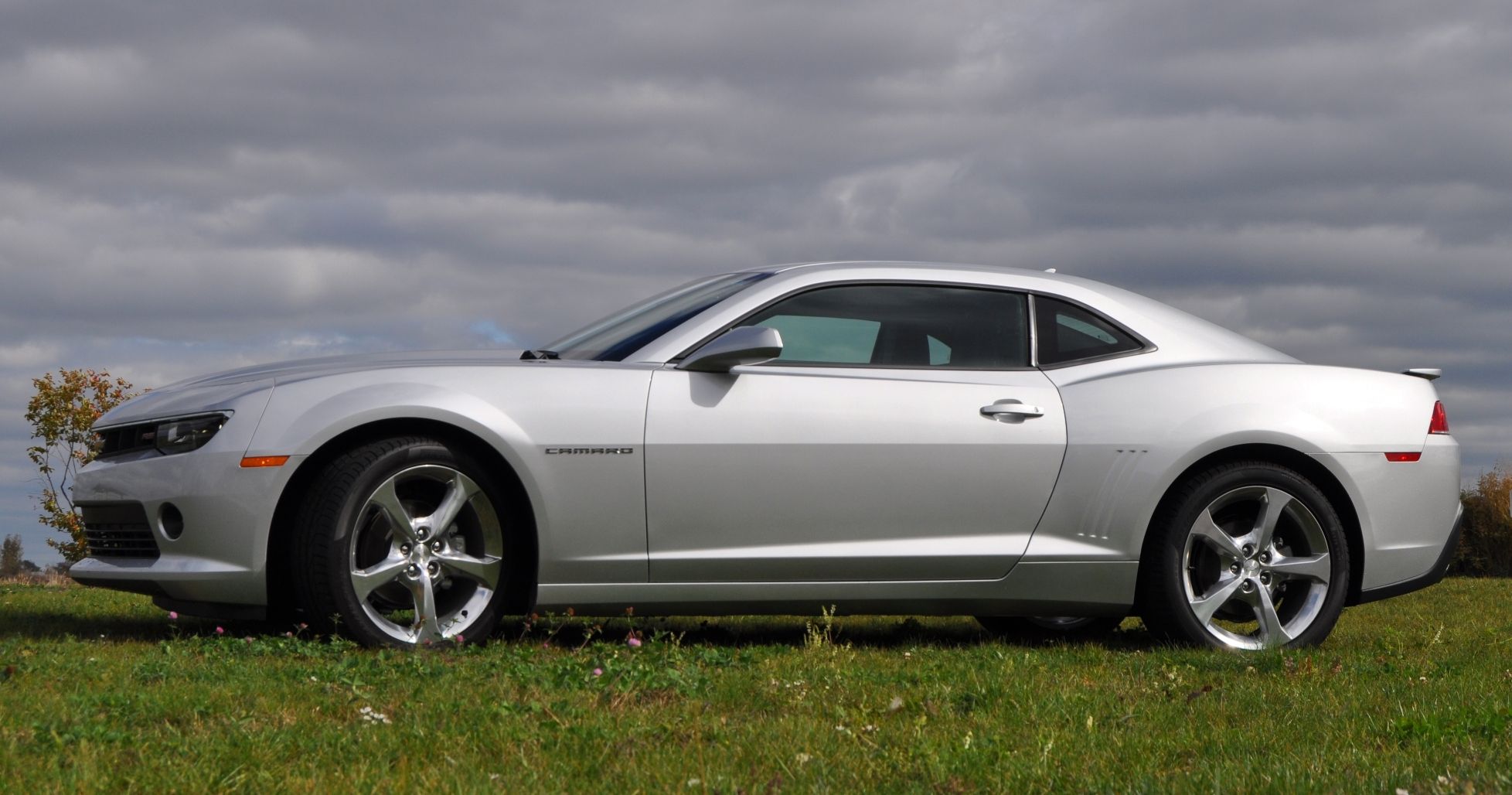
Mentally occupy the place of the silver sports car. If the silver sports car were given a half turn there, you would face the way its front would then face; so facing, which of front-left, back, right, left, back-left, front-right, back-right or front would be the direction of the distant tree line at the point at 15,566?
back-left

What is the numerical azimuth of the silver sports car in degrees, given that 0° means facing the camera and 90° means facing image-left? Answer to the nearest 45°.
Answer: approximately 90°
